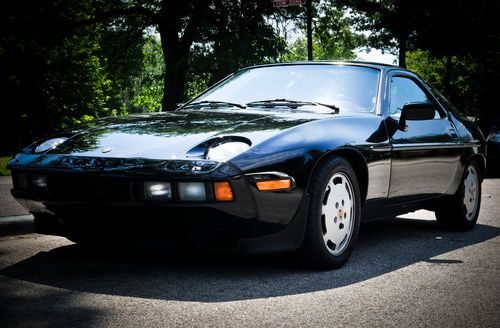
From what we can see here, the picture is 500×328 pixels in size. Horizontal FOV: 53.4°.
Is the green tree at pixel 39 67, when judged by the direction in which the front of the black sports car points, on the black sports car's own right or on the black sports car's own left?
on the black sports car's own right

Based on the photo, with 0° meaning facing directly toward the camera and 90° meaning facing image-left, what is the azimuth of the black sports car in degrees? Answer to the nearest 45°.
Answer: approximately 45°
